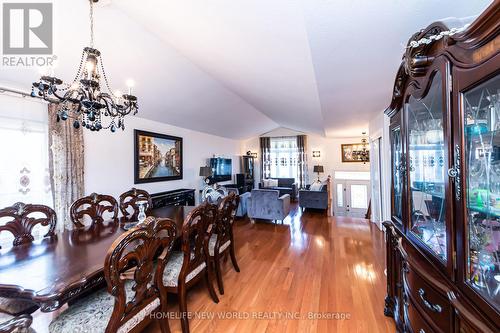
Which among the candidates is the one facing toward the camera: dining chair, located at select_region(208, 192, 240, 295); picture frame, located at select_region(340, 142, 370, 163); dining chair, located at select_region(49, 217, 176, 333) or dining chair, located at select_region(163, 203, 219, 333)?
the picture frame

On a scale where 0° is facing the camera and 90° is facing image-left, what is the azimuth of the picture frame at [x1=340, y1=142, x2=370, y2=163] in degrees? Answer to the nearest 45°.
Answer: approximately 0°

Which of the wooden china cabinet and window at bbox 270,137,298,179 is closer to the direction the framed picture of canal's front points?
the wooden china cabinet

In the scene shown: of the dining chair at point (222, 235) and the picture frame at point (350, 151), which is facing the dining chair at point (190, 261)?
the picture frame

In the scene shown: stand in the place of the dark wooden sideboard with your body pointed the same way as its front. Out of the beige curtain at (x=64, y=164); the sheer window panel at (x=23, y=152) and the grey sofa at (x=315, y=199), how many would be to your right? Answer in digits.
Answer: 2

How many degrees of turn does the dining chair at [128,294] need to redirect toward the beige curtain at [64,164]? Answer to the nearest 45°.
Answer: approximately 45° to its right

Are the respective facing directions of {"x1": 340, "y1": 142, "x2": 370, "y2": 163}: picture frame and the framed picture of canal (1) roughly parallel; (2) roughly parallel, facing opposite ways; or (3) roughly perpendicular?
roughly perpendicular

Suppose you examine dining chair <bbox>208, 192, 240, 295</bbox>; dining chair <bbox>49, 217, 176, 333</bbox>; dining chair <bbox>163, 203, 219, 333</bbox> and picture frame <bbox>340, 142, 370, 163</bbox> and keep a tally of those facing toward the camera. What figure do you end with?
1

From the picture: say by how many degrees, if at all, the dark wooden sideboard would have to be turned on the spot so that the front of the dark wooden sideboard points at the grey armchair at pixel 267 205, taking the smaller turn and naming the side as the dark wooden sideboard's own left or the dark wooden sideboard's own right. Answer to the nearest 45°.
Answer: approximately 45° to the dark wooden sideboard's own left

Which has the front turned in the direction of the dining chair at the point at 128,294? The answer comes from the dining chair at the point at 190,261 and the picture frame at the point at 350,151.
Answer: the picture frame

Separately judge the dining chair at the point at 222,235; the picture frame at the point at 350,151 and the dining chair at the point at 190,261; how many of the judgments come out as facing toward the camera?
1

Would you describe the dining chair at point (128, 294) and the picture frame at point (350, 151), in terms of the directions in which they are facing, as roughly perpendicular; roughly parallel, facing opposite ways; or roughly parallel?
roughly perpendicular

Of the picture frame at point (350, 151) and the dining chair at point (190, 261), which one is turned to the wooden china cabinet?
the picture frame

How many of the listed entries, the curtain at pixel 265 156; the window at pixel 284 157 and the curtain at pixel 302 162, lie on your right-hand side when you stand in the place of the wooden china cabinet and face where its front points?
3

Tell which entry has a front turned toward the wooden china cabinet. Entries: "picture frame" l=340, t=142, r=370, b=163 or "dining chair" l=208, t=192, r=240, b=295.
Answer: the picture frame
